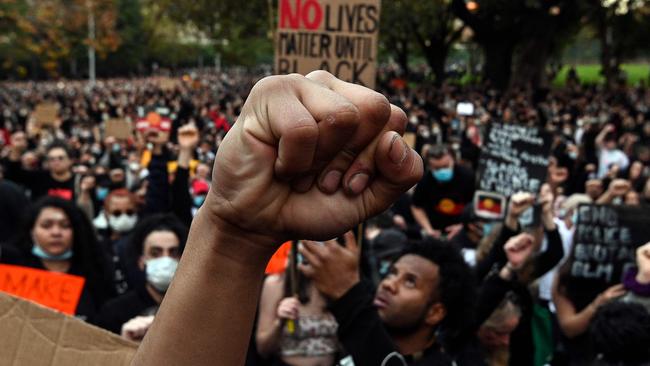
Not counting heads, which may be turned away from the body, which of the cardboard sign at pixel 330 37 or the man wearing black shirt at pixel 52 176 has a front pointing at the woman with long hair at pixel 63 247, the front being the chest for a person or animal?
the man wearing black shirt

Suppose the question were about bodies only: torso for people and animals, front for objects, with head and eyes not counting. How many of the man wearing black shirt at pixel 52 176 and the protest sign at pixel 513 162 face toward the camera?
2

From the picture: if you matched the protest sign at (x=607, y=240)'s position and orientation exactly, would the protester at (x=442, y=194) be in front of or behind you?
behind

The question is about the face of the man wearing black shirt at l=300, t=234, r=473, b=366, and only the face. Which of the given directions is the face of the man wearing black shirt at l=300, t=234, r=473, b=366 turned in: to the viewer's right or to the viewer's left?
to the viewer's left

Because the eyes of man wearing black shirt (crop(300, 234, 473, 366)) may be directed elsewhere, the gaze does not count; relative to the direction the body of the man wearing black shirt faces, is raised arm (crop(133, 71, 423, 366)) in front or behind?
in front

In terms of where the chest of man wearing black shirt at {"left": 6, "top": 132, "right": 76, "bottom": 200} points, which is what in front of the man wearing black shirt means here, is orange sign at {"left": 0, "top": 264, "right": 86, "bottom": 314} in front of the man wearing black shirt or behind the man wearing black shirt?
in front

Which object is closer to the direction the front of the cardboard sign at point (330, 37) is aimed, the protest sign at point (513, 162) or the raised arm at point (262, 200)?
the raised arm

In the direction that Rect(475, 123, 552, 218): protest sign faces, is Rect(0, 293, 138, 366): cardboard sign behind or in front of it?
in front

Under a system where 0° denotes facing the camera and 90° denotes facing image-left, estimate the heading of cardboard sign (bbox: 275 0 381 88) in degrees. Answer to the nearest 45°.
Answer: approximately 0°

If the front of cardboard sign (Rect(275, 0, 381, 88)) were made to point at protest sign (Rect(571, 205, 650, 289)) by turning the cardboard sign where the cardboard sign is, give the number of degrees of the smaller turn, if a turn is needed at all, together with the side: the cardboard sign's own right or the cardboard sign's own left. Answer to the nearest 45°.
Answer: approximately 90° to the cardboard sign's own left

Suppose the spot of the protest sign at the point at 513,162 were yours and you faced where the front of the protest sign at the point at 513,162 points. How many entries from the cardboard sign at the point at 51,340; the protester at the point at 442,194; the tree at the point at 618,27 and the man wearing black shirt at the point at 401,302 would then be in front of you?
2

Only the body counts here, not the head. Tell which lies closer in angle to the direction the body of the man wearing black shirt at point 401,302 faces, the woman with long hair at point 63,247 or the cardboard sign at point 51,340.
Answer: the cardboard sign

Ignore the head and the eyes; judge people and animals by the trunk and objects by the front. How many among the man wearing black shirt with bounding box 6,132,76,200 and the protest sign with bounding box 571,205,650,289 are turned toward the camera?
2
